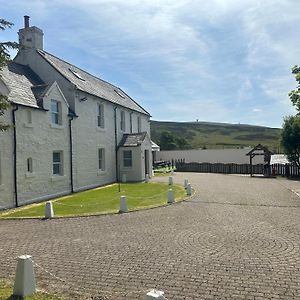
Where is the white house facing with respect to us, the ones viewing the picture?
facing the viewer and to the right of the viewer

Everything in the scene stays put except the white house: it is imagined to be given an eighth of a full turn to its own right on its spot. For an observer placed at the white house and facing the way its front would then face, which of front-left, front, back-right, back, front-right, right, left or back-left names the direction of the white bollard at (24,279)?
front

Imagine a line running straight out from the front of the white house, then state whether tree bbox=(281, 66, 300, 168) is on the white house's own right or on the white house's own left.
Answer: on the white house's own left

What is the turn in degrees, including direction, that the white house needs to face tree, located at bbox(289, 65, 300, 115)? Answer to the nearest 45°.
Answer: approximately 45° to its left

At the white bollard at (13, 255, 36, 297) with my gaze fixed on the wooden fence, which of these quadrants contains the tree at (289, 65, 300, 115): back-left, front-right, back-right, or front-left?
front-right

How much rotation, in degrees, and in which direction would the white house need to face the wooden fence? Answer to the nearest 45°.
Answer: approximately 90° to its left
